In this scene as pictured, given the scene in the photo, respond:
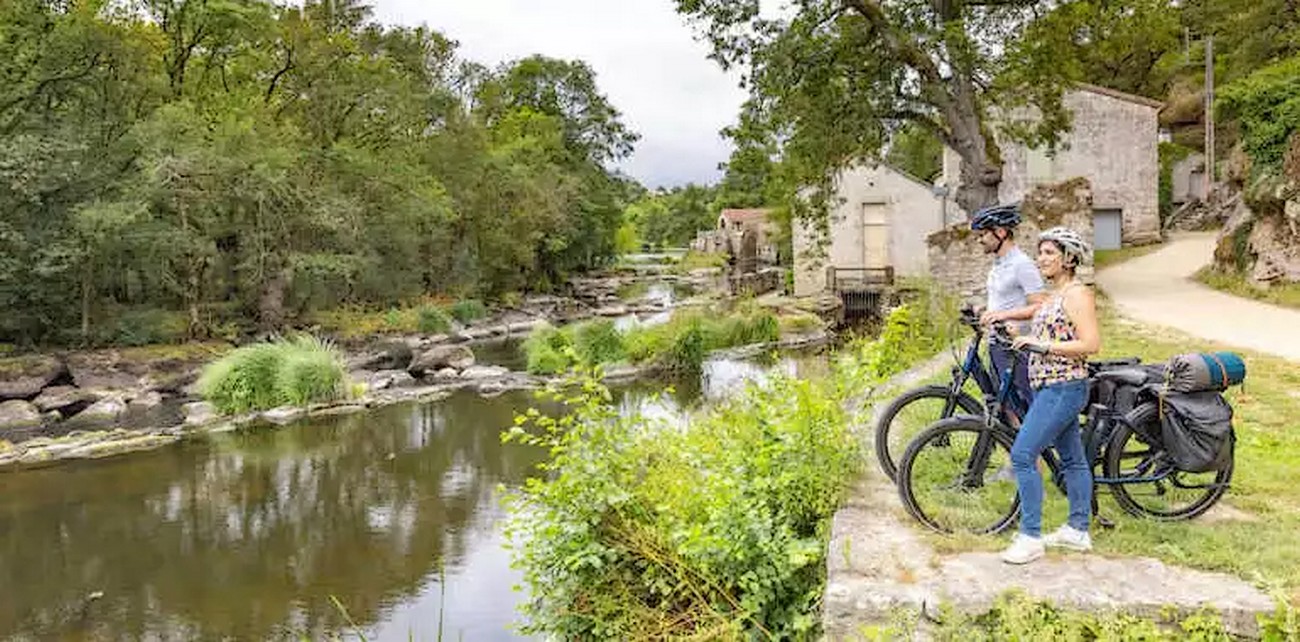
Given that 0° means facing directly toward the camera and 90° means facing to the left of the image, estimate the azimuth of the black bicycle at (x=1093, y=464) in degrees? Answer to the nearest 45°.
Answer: approximately 90°

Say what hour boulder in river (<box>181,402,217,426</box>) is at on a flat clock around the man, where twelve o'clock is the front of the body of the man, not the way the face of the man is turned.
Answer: The boulder in river is roughly at 1 o'clock from the man.

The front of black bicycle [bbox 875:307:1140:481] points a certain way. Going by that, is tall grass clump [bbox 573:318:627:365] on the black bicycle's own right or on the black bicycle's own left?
on the black bicycle's own right

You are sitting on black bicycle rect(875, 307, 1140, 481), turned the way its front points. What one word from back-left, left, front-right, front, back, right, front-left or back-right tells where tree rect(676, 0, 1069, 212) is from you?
right

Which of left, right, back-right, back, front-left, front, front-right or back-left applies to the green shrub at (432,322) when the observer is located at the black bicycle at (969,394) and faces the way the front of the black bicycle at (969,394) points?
front-right

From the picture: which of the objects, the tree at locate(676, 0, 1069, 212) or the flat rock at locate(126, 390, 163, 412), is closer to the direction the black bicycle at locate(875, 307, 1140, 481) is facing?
the flat rock

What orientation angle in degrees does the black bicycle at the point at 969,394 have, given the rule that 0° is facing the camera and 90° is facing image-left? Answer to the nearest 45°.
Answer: approximately 90°

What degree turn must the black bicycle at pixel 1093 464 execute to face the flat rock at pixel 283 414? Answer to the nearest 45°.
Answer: approximately 45° to its right

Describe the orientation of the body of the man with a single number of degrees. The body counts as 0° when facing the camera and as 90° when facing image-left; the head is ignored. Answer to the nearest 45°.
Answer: approximately 90°
